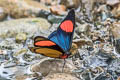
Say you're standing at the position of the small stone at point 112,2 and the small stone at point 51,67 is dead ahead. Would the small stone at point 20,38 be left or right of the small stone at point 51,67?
right

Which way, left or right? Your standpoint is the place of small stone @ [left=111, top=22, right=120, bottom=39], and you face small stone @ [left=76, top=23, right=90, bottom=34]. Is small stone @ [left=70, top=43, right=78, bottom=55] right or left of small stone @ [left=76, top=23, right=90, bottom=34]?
left

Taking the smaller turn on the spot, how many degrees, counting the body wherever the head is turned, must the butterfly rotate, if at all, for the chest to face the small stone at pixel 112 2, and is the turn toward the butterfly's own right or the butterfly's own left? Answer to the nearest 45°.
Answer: approximately 45° to the butterfly's own left

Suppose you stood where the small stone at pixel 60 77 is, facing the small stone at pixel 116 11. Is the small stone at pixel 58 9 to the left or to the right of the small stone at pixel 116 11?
left

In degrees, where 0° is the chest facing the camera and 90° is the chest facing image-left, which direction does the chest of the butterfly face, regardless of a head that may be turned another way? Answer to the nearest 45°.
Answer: approximately 270°

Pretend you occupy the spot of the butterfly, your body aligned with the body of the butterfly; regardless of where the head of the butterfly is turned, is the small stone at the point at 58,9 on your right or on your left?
on your left

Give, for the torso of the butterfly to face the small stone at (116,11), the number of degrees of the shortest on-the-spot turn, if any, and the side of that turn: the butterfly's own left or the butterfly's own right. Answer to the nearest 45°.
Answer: approximately 45° to the butterfly's own left
